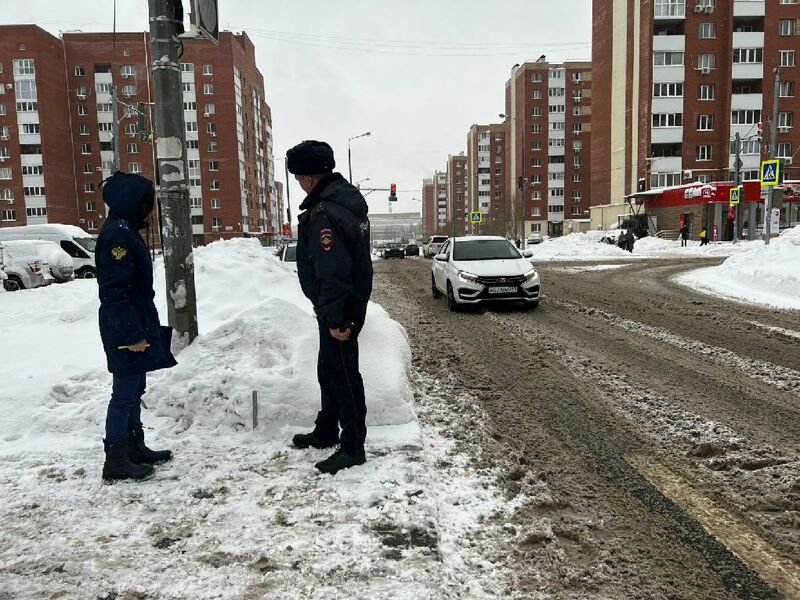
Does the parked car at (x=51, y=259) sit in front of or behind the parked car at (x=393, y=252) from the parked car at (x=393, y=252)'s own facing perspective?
in front

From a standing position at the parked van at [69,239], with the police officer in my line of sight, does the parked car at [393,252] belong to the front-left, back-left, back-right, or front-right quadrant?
back-left

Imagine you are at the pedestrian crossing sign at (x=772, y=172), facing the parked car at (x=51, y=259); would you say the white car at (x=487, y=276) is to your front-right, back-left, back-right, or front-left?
front-left

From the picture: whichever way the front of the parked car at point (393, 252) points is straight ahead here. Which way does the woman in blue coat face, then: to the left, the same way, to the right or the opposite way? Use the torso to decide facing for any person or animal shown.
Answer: to the left

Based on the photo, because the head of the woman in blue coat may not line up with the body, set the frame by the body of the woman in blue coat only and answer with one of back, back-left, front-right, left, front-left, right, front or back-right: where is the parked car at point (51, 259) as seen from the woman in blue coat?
left

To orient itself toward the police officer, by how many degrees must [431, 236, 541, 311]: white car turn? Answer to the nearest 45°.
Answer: approximately 45° to its right

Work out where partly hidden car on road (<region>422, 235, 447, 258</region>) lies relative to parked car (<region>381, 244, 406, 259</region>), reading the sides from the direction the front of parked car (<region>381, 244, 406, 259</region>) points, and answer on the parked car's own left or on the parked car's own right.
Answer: on the parked car's own left

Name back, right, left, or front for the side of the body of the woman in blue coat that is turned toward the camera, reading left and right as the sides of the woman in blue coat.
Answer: right

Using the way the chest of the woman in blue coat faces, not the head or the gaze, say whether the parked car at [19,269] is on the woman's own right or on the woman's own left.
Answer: on the woman's own left

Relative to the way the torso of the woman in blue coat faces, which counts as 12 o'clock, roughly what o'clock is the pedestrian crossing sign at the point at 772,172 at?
The pedestrian crossing sign is roughly at 11 o'clock from the woman in blue coat.

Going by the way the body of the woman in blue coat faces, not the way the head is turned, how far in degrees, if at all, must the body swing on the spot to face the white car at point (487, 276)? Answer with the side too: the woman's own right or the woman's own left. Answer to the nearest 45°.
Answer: approximately 45° to the woman's own left

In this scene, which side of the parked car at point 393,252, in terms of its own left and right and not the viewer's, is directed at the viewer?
front

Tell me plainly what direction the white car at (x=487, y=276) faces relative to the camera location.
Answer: facing the viewer and to the right of the viewer

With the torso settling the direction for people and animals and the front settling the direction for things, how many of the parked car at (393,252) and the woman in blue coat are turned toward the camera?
1

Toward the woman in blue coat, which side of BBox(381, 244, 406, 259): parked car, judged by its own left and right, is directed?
front

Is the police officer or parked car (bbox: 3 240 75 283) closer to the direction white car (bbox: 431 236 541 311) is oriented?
the police officer

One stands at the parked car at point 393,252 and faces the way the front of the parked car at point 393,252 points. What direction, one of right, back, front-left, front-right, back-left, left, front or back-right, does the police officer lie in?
front

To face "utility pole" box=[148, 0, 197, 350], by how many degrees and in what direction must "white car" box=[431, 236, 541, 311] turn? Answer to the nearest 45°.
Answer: approximately 45° to its right
